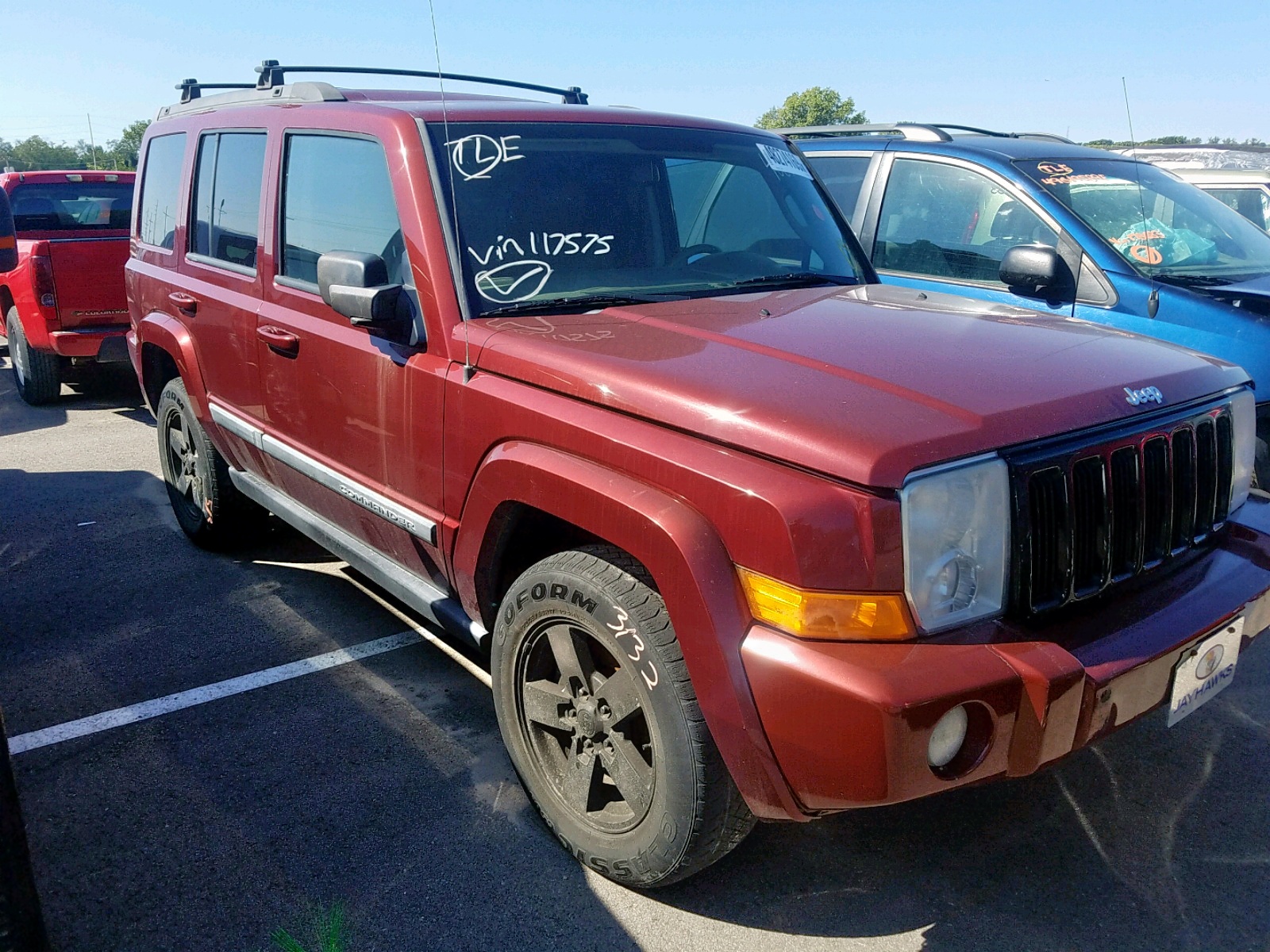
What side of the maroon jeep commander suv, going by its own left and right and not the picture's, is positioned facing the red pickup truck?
back

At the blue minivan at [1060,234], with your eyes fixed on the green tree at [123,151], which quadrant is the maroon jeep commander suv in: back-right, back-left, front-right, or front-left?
back-left

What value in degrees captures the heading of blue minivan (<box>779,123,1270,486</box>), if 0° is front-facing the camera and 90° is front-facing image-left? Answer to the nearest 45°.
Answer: approximately 315°

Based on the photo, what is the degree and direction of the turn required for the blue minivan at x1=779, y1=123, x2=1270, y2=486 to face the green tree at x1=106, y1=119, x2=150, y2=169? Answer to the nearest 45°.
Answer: approximately 180°

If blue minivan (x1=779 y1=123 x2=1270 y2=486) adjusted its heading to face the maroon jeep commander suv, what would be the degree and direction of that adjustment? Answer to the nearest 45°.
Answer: approximately 45° to its right

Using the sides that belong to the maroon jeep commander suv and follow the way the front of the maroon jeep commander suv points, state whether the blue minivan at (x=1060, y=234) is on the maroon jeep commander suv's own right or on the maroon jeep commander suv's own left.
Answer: on the maroon jeep commander suv's own left

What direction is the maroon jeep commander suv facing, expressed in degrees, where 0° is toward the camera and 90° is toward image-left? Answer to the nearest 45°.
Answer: approximately 315°

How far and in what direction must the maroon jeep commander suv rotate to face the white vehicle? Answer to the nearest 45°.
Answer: approximately 90° to its left
